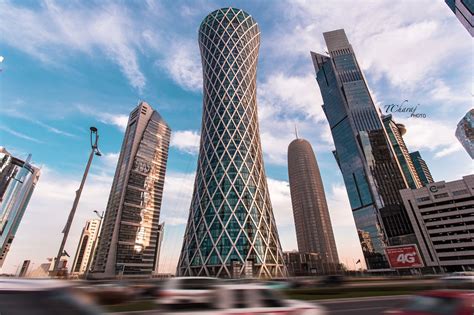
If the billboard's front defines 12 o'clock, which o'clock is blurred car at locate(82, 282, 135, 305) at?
The blurred car is roughly at 1 o'clock from the billboard.

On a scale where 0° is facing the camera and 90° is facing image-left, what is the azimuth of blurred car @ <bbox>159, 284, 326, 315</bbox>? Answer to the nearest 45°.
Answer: approximately 270°

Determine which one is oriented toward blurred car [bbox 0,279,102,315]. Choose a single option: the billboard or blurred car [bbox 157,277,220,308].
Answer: the billboard

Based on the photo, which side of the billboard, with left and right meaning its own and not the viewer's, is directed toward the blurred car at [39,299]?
front

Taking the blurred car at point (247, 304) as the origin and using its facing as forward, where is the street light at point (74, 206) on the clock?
The street light is roughly at 7 o'clock from the blurred car.

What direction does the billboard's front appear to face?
toward the camera

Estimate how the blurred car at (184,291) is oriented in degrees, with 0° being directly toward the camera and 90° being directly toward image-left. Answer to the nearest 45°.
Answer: approximately 270°

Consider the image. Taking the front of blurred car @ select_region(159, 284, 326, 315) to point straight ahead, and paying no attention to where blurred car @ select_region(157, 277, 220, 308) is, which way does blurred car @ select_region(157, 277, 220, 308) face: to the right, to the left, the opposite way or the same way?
the same way

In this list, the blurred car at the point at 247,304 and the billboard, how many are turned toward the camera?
1

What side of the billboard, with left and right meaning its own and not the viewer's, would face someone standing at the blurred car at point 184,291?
front

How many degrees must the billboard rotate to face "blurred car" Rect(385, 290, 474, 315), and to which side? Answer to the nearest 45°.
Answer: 0° — it already faces it

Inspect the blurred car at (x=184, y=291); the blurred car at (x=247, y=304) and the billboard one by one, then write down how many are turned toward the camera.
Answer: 1

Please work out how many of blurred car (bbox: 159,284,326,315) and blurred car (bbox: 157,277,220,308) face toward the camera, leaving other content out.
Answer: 0

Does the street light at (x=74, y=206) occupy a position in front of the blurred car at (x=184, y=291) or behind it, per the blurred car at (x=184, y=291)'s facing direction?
behind

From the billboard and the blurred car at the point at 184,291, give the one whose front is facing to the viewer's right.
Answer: the blurred car

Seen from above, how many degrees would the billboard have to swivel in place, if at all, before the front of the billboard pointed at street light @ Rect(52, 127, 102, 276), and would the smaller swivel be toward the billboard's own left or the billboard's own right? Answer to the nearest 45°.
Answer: approximately 45° to the billboard's own right

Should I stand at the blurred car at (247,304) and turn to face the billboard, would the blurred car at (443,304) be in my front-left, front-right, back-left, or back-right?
front-right

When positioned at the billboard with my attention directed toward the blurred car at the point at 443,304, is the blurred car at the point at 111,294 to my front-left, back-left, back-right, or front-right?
front-right
